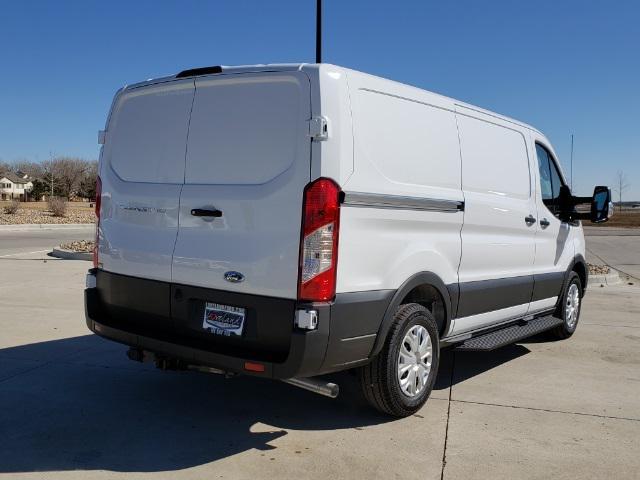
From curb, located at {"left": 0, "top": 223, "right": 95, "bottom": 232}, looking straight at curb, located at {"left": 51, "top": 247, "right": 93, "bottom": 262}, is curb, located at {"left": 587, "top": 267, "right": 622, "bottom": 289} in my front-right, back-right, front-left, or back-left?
front-left

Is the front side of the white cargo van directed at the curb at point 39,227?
no

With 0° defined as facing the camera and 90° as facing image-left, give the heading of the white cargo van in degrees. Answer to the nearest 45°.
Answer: approximately 225°

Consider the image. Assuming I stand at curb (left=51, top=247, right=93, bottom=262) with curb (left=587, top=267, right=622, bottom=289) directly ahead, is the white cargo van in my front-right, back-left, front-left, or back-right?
front-right

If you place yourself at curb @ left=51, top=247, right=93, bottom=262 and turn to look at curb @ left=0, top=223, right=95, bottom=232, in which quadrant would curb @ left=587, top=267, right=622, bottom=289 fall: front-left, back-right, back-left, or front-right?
back-right

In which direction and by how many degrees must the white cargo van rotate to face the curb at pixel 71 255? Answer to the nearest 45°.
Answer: approximately 90° to its left

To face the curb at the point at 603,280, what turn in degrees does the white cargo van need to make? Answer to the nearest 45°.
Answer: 0° — it already faces it
